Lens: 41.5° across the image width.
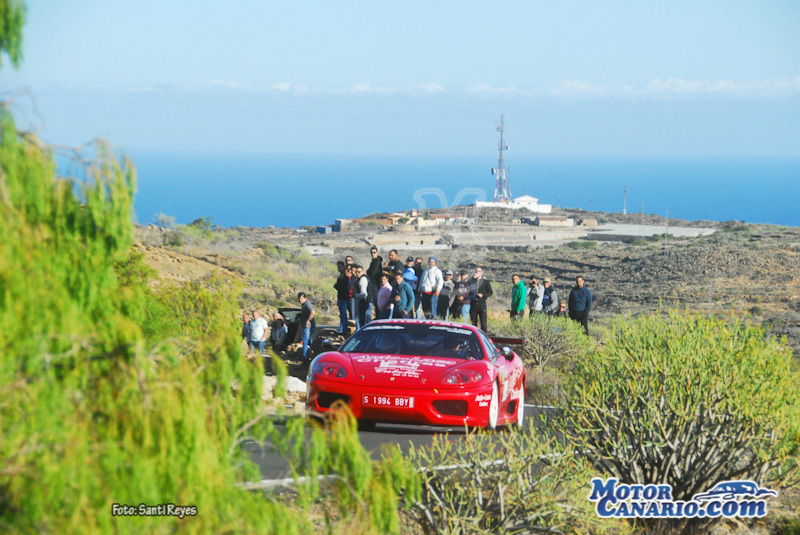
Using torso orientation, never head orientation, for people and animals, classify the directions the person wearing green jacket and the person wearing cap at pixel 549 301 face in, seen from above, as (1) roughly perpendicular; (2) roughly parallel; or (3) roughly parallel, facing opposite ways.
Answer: roughly parallel

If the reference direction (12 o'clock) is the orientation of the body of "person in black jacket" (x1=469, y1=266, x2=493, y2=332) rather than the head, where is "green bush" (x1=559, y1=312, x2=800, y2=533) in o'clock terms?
The green bush is roughly at 10 o'clock from the person in black jacket.

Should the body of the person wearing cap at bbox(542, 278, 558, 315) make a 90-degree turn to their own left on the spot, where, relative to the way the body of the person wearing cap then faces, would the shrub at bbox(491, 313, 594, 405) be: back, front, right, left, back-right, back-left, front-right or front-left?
front-right

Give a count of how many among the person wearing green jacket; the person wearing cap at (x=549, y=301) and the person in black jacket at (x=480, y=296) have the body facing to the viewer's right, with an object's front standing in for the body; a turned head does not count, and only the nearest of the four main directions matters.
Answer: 0

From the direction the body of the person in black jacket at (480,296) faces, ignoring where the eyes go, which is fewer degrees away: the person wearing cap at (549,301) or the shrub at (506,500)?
the shrub

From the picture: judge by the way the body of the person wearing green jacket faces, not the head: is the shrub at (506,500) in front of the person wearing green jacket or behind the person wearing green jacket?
in front

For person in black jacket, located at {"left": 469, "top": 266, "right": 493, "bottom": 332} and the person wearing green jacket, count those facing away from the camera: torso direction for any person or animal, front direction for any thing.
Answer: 0

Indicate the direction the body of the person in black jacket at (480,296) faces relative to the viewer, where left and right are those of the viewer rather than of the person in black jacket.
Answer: facing the viewer and to the left of the viewer

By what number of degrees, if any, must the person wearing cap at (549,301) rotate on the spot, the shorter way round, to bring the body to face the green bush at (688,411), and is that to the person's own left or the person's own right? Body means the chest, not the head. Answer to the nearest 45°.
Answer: approximately 45° to the person's own left

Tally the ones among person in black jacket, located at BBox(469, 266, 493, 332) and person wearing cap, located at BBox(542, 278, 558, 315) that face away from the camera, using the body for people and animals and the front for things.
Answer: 0

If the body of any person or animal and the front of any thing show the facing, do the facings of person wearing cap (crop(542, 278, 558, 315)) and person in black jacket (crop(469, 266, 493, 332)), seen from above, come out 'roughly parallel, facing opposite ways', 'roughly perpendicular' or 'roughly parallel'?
roughly parallel

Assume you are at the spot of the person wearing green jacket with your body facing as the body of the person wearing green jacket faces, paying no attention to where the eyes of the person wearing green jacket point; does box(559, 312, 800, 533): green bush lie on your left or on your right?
on your left

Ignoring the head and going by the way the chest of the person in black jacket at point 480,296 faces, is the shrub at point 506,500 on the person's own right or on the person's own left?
on the person's own left
